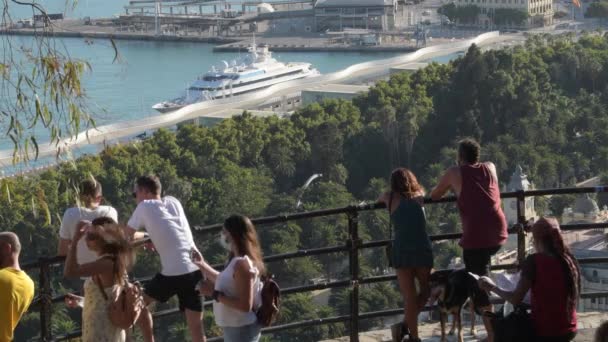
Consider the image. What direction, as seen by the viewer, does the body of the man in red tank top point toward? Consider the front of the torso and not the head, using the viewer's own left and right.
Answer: facing away from the viewer and to the left of the viewer

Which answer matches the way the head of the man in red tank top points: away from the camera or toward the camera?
away from the camera

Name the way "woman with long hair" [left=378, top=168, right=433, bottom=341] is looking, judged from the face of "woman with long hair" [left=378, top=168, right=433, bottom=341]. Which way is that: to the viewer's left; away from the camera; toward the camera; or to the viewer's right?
away from the camera

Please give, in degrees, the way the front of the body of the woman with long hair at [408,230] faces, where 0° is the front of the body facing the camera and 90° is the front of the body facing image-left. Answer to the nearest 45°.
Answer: approximately 180°

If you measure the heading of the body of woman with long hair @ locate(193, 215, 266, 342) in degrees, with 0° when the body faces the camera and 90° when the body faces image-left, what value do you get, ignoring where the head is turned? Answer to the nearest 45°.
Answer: approximately 90°
